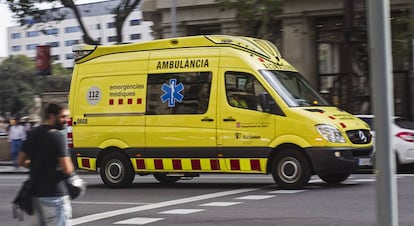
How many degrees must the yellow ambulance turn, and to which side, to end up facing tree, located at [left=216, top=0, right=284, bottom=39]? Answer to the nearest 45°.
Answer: approximately 135° to its left

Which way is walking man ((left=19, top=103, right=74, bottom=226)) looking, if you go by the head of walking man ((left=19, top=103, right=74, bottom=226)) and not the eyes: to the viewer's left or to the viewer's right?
to the viewer's right

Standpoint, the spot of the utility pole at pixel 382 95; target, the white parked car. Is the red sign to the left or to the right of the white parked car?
left

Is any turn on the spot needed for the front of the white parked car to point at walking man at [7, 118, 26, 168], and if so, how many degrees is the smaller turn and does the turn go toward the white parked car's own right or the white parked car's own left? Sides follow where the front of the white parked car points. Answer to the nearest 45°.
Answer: approximately 45° to the white parked car's own left

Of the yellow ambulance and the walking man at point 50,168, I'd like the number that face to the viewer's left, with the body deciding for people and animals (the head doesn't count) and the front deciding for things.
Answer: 0

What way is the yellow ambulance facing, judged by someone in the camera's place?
facing the viewer and to the right of the viewer

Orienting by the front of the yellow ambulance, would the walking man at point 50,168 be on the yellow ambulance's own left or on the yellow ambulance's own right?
on the yellow ambulance's own right

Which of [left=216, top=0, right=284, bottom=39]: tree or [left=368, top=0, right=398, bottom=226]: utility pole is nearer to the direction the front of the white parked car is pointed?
the tree

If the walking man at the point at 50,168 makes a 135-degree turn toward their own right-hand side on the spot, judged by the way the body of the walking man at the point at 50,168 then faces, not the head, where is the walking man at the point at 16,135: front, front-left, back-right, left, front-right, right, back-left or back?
back

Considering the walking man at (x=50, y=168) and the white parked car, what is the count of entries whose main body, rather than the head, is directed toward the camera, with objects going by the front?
0

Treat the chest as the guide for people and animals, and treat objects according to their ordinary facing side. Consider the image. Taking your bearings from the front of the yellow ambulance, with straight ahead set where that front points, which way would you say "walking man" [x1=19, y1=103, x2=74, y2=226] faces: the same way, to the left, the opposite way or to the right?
to the left
